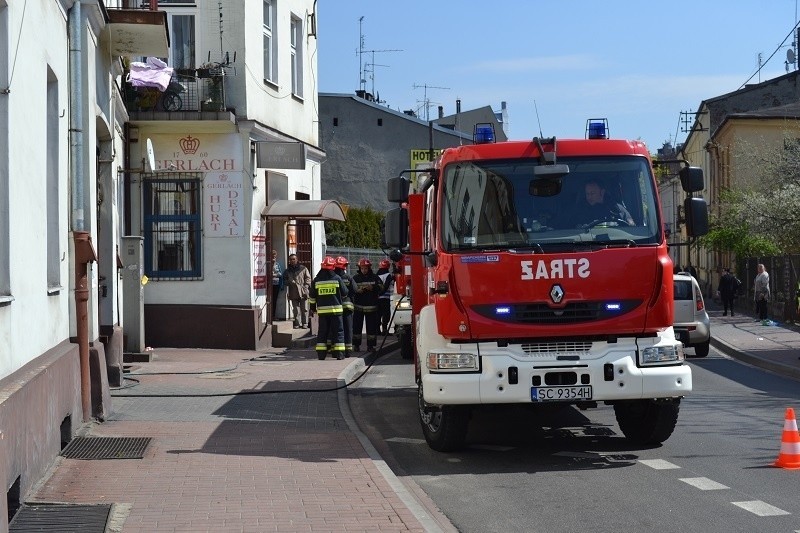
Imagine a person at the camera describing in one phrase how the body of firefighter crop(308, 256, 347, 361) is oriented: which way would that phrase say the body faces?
away from the camera

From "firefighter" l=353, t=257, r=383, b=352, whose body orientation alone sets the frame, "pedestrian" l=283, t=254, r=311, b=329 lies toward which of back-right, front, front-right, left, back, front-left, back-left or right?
back-right

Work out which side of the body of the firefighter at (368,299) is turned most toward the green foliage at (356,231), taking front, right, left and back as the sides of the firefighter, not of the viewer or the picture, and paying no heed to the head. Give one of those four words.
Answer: back

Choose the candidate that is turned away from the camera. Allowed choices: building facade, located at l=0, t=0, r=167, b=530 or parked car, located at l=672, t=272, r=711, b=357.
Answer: the parked car

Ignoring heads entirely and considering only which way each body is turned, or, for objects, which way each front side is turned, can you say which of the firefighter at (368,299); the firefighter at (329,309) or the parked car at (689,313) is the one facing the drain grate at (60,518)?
the firefighter at (368,299)

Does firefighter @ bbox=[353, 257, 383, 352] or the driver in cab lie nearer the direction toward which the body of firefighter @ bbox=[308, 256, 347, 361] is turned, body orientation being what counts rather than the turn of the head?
the firefighter

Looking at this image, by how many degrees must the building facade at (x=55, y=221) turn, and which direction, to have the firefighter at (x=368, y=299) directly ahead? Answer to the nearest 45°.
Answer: approximately 45° to its left
